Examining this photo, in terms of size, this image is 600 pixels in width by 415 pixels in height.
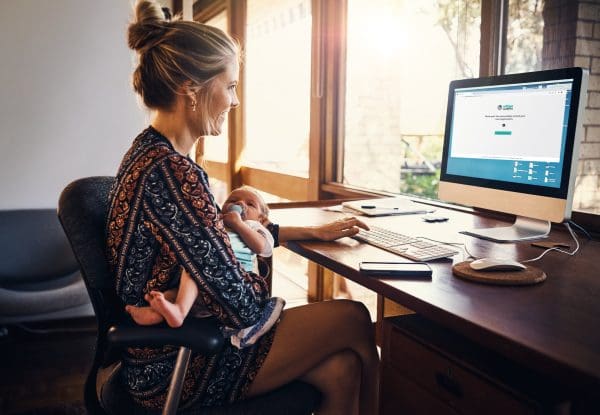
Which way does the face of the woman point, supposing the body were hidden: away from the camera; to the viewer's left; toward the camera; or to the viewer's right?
to the viewer's right

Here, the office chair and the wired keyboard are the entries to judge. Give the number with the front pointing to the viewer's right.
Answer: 1

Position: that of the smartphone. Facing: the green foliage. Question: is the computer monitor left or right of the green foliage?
right

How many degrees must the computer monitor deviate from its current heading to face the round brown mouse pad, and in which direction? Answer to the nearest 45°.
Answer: approximately 45° to its left

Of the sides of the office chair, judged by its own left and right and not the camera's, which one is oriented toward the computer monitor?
front

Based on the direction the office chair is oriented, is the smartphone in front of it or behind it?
in front

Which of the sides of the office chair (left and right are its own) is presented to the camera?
right

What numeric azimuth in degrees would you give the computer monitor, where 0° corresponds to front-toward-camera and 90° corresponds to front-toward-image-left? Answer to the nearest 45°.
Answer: approximately 45°

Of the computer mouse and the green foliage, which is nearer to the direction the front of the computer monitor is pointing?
the computer mouse

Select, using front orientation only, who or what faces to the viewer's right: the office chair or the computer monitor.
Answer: the office chair

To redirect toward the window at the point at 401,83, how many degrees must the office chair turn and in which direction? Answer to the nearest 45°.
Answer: approximately 45° to its left

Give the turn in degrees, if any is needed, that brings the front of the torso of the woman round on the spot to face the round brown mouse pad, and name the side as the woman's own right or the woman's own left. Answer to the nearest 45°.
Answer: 0° — they already face it

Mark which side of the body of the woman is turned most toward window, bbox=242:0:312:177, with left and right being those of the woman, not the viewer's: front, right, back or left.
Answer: left

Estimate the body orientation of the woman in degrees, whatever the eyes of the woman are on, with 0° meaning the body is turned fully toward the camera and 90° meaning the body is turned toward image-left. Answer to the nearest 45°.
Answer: approximately 270°

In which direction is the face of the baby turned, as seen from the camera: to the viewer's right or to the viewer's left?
to the viewer's left
